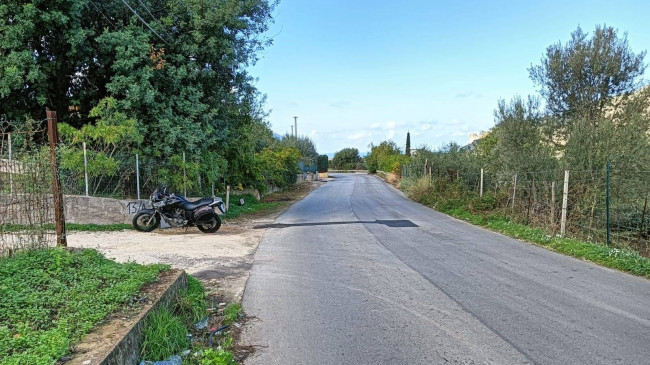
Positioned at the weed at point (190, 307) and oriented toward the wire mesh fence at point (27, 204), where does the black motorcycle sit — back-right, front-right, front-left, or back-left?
front-right

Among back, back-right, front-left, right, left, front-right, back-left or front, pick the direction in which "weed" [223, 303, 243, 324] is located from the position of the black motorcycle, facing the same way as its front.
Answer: left

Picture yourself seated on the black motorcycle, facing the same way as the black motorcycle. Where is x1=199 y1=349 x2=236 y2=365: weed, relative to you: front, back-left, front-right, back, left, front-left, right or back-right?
left

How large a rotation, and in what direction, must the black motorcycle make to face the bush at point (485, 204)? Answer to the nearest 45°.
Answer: approximately 180°

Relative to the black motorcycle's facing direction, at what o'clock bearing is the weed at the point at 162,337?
The weed is roughly at 9 o'clock from the black motorcycle.

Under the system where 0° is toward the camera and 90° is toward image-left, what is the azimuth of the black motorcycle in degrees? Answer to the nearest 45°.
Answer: approximately 90°

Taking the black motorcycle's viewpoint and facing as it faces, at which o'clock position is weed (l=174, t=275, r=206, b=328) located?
The weed is roughly at 9 o'clock from the black motorcycle.

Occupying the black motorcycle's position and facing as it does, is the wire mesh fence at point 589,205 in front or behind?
behind

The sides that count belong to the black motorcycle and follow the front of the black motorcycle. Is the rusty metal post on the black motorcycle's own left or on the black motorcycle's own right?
on the black motorcycle's own left

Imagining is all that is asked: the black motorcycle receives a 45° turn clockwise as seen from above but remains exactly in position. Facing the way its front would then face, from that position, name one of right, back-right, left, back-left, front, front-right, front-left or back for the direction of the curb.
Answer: back-left

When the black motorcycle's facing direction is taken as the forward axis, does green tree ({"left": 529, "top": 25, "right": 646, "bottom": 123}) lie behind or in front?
behind
